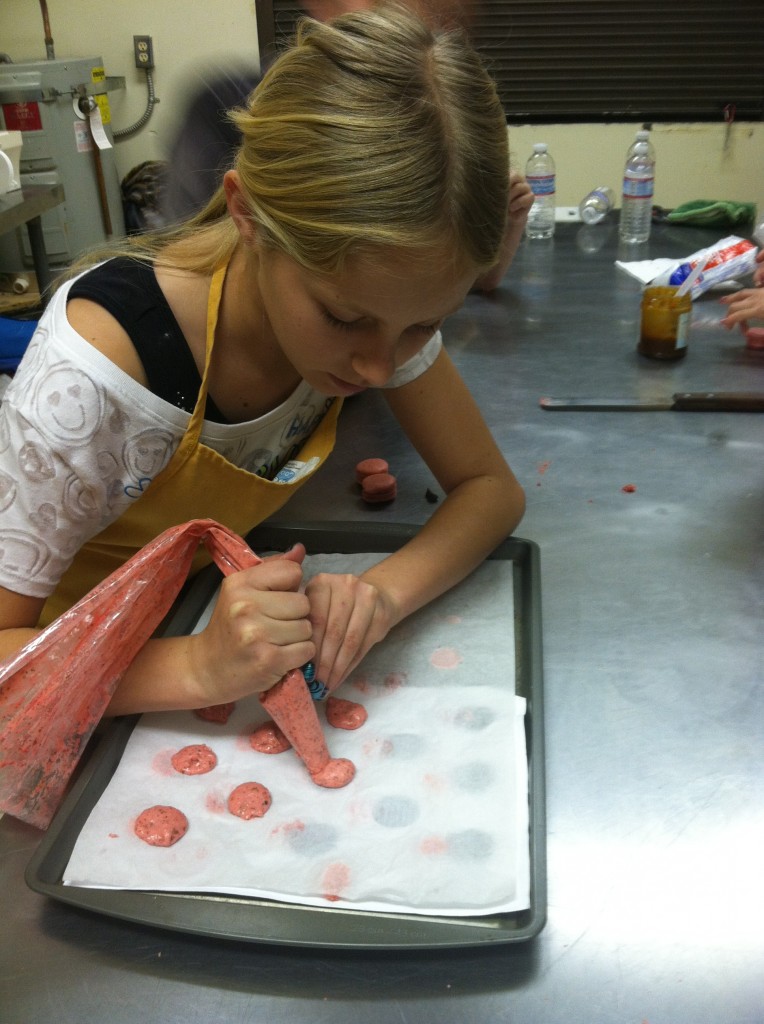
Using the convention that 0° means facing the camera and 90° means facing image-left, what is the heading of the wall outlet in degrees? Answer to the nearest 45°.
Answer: approximately 0°

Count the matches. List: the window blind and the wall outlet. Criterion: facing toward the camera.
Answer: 2

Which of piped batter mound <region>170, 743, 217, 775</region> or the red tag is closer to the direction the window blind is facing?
the piped batter mound

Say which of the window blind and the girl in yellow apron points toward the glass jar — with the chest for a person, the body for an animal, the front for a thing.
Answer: the window blind

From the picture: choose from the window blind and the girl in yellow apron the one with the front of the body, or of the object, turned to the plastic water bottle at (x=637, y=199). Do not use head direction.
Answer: the window blind

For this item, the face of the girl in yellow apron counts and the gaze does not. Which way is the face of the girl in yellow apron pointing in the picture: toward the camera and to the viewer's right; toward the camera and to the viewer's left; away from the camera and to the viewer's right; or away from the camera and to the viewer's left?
toward the camera and to the viewer's right

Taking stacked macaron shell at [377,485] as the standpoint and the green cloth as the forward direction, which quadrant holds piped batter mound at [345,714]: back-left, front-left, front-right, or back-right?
back-right
